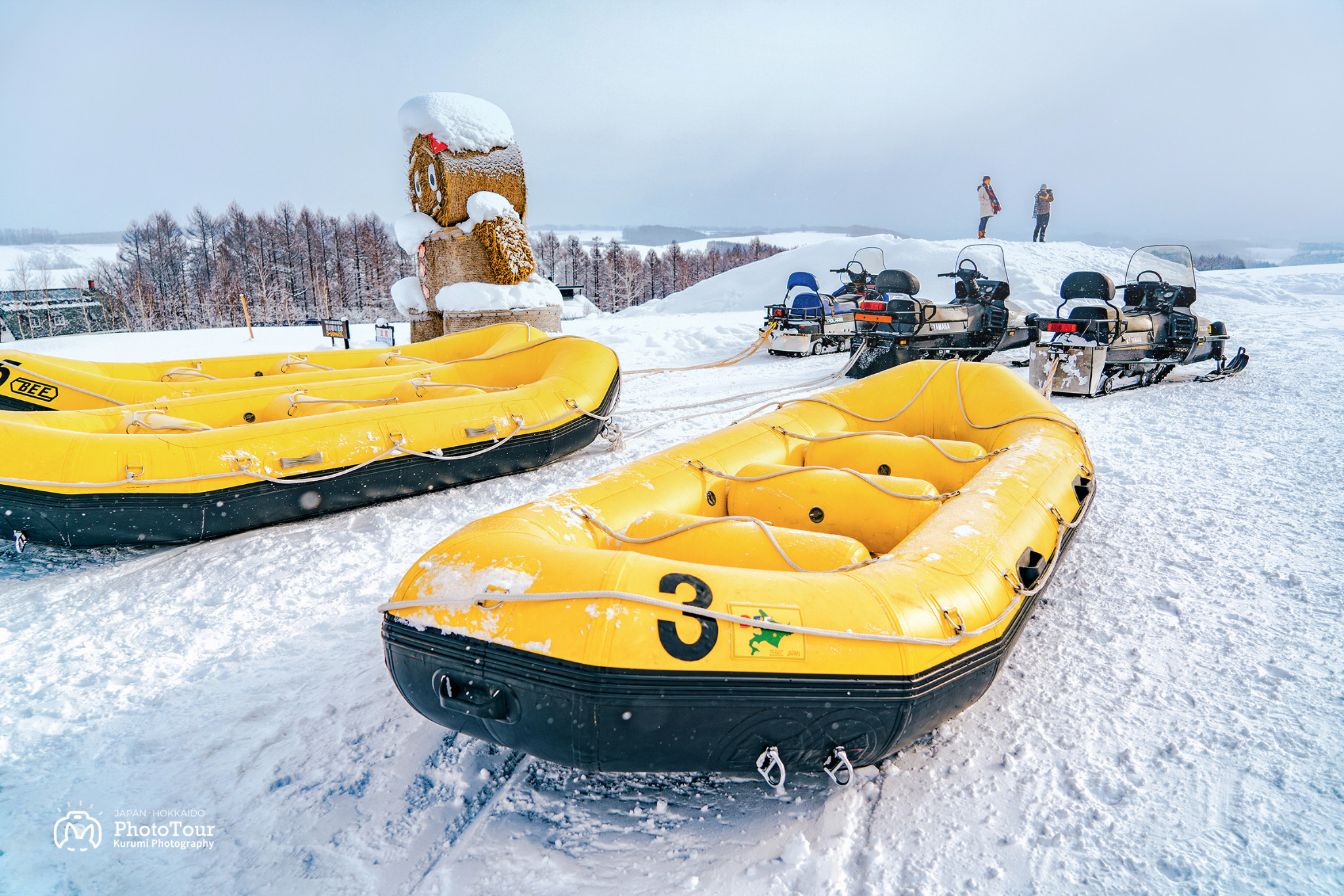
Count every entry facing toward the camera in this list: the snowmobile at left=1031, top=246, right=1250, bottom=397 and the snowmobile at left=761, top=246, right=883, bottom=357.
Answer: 0

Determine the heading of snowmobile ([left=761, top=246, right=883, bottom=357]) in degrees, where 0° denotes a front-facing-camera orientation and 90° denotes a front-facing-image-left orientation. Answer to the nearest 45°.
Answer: approximately 225°

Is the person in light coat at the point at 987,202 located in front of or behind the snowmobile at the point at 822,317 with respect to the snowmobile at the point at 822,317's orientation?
in front

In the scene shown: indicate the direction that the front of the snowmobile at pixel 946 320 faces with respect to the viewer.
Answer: facing away from the viewer and to the right of the viewer

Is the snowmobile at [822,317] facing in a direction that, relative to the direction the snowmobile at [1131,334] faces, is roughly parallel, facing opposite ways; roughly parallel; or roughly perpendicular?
roughly parallel

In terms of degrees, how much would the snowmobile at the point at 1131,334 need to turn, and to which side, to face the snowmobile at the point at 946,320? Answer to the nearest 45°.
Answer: approximately 135° to its left

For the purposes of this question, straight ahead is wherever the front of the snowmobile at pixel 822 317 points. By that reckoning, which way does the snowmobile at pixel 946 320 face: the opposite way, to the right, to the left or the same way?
the same way

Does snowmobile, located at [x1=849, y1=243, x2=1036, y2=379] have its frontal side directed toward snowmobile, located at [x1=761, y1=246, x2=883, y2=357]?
no

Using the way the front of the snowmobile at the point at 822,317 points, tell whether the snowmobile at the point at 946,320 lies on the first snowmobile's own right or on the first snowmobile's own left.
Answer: on the first snowmobile's own right

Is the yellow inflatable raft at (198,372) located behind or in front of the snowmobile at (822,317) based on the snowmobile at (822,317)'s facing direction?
behind

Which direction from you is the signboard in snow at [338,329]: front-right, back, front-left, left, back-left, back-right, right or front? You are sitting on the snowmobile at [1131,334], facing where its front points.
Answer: back-left

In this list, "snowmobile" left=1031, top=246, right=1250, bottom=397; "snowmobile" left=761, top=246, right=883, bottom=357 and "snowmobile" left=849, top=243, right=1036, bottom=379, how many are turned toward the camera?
0

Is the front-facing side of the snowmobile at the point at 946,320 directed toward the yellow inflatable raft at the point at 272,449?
no

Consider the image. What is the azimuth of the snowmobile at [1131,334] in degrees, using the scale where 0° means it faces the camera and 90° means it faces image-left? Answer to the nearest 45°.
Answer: approximately 225°

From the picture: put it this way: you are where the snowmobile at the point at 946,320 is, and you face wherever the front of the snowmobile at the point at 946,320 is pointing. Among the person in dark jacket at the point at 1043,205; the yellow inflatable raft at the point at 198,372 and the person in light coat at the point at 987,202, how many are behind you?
1

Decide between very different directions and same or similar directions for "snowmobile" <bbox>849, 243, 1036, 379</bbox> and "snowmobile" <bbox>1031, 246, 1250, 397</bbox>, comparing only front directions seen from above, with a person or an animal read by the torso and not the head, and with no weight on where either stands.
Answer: same or similar directions
